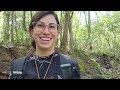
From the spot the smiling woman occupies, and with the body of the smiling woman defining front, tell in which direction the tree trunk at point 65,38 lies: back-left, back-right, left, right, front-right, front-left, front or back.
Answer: back

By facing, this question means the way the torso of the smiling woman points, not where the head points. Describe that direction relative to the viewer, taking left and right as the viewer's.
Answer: facing the viewer
